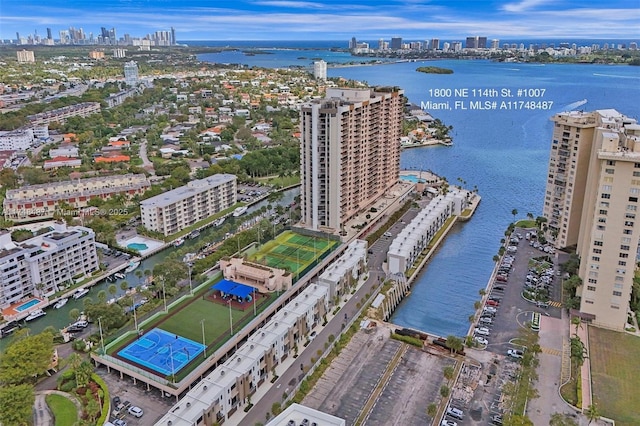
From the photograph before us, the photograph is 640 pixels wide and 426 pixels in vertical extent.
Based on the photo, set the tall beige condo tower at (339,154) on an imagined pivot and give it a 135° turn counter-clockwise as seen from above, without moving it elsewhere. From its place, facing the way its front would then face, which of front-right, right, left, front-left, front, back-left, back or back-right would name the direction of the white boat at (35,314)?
back-left

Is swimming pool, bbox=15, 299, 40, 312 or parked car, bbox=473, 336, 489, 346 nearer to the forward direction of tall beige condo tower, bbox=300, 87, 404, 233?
the parked car

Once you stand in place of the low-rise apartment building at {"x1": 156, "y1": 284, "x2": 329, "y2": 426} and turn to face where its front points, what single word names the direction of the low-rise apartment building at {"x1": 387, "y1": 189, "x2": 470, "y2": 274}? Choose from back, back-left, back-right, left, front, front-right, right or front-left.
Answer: left

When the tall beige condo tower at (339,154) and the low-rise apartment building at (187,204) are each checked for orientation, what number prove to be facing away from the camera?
0

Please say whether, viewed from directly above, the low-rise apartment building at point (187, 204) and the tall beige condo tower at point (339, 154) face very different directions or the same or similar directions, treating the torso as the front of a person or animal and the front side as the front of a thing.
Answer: same or similar directions

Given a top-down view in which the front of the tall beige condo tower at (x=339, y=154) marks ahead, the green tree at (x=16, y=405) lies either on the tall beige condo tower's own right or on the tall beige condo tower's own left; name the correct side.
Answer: on the tall beige condo tower's own right

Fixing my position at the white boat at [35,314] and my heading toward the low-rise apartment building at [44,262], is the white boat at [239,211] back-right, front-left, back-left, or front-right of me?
front-right

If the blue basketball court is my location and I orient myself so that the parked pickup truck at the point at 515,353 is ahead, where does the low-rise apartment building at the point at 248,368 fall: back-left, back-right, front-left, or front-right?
front-right

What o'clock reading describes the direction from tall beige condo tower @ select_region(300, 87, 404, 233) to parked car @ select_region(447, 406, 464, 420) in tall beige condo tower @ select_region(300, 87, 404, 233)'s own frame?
The parked car is roughly at 1 o'clock from the tall beige condo tower.

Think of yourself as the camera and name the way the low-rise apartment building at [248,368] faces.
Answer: facing the viewer and to the right of the viewer

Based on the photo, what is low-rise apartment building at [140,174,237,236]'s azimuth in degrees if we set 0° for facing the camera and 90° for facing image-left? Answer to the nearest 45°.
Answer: approximately 315°

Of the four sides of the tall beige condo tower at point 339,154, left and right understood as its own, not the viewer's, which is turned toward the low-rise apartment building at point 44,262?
right

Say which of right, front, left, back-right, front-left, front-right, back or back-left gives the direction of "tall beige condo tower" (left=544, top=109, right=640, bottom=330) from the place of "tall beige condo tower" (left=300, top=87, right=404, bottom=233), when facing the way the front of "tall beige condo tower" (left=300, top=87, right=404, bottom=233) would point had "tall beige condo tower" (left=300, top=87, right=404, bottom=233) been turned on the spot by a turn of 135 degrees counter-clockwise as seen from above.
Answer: back-right

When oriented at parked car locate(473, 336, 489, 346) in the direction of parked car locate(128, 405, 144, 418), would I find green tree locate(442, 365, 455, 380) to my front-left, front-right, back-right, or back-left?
front-left
